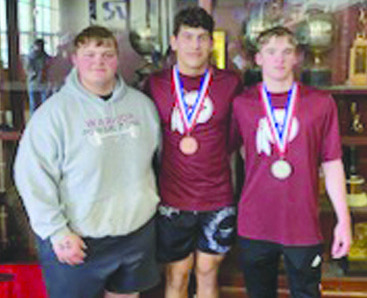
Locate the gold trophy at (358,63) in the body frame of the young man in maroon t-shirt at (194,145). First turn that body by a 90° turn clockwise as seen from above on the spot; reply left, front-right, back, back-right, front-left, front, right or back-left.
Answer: back-right

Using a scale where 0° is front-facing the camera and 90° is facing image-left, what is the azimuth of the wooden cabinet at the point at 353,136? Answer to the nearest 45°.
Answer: approximately 0°

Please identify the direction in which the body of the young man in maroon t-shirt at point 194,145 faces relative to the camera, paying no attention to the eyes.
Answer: toward the camera

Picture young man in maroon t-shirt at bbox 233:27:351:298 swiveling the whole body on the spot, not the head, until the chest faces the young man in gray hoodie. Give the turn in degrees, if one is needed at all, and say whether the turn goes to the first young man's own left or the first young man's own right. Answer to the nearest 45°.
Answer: approximately 90° to the first young man's own right

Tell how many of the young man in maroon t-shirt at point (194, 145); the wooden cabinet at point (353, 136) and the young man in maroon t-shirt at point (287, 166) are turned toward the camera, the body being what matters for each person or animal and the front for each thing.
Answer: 3

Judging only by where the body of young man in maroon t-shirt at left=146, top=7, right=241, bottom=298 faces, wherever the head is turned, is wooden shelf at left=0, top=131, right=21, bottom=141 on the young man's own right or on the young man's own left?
on the young man's own right

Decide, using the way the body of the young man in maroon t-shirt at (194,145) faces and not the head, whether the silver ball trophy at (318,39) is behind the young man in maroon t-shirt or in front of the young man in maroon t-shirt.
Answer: behind
